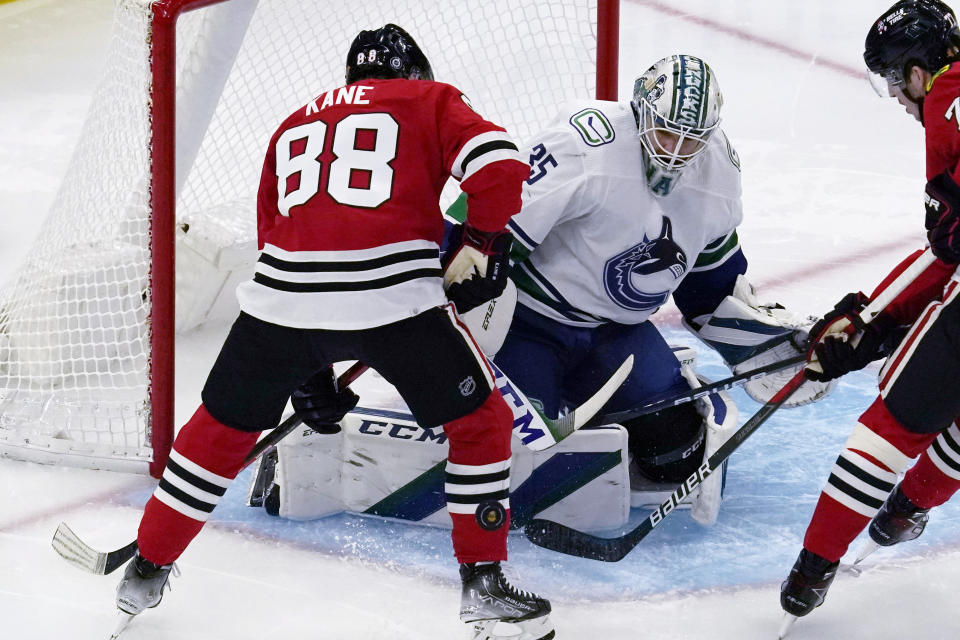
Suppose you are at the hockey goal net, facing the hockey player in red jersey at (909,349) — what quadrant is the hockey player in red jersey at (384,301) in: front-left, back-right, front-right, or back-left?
front-right

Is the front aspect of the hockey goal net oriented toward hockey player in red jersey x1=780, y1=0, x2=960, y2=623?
yes

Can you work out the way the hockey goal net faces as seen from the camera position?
facing the viewer and to the right of the viewer

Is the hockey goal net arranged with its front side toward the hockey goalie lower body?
yes

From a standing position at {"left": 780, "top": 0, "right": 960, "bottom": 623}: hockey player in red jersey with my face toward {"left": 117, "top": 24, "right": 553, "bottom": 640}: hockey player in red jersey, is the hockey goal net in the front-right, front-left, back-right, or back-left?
front-right

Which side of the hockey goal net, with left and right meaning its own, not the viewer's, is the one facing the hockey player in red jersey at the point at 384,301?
front

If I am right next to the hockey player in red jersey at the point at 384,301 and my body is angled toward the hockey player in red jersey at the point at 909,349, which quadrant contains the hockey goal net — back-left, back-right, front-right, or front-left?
back-left
